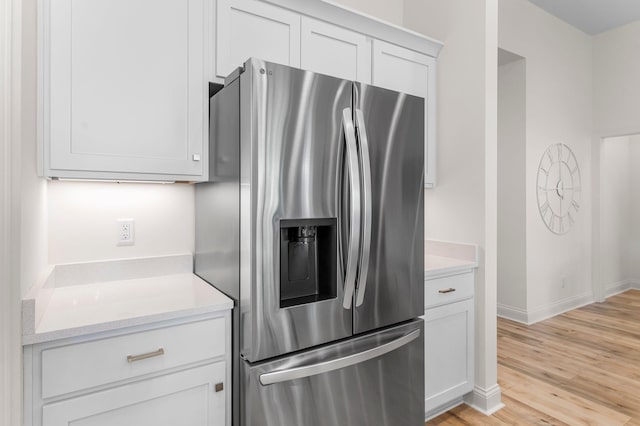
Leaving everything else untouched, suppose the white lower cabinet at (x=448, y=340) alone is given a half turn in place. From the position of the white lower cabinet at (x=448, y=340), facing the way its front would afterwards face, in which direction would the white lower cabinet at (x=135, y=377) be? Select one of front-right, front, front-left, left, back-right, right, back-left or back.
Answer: left

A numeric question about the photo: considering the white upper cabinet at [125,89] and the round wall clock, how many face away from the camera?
0

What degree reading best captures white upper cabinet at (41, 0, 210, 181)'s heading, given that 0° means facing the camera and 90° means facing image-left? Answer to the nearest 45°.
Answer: approximately 0°

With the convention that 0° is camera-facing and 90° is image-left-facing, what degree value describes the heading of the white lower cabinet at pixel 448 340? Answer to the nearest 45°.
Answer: approximately 315°

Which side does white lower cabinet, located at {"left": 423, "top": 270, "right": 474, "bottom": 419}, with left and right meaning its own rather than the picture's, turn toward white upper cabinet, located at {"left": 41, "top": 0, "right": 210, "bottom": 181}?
right

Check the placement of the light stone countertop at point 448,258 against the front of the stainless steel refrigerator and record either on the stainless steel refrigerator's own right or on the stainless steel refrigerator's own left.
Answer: on the stainless steel refrigerator's own left

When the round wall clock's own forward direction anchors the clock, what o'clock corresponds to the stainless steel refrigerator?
The stainless steel refrigerator is roughly at 2 o'clock from the round wall clock.

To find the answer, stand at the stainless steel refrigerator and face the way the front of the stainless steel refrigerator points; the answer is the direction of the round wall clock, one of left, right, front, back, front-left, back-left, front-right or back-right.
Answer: left

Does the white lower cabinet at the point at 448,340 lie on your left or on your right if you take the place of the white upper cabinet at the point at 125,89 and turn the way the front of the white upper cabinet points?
on your left

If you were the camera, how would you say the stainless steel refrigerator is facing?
facing the viewer and to the right of the viewer
